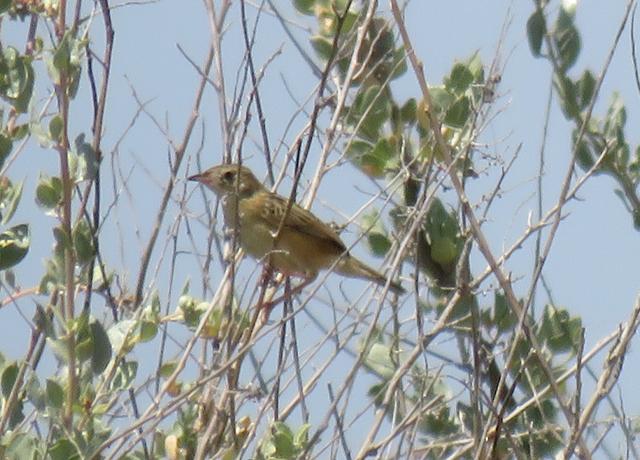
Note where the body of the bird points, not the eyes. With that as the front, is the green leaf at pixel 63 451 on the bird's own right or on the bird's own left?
on the bird's own left

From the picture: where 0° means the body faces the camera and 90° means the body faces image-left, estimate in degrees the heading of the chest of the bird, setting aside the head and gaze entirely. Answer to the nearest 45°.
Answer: approximately 90°
